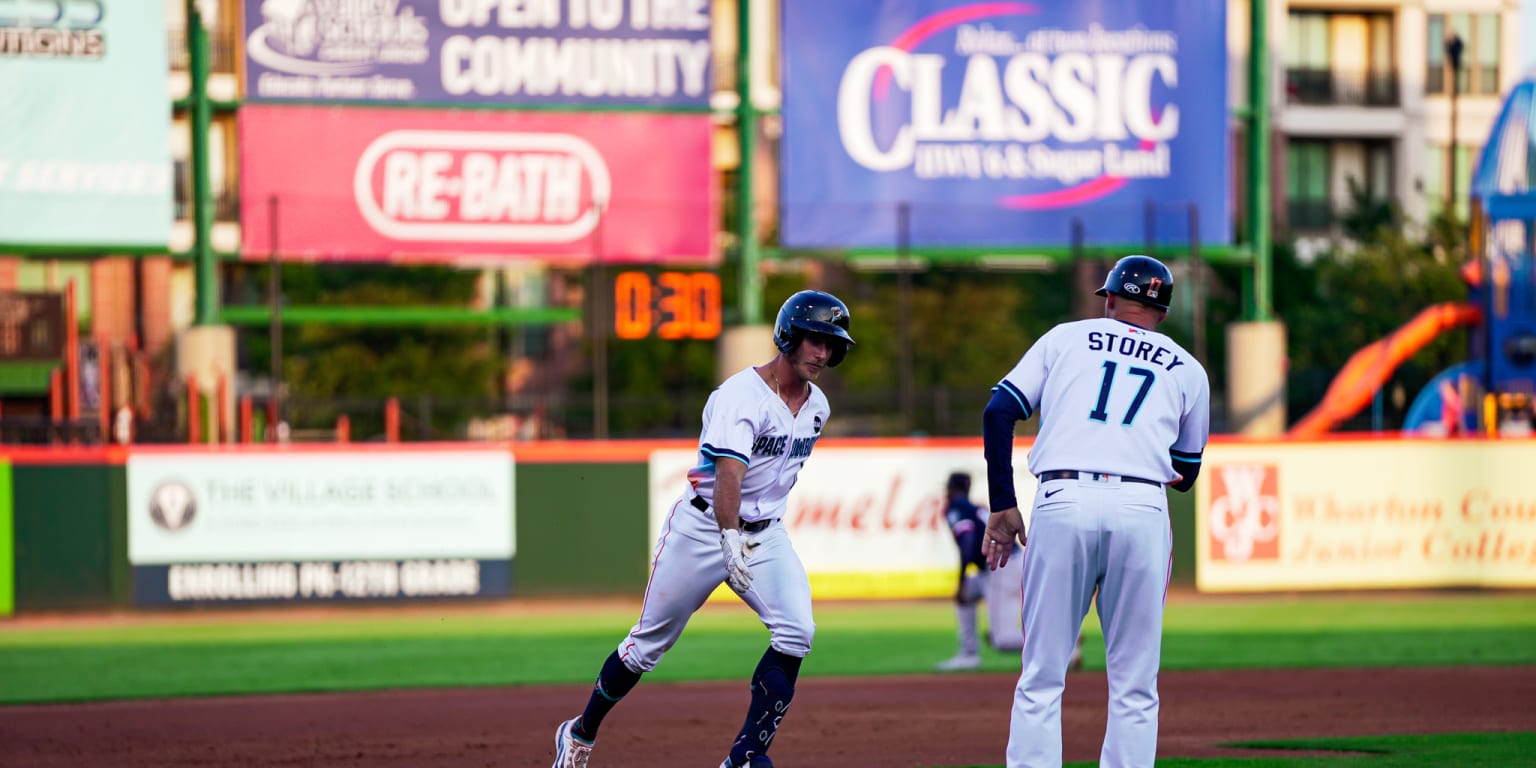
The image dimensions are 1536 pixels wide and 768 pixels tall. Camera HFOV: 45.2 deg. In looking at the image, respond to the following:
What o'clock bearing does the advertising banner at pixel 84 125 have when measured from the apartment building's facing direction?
The advertising banner is roughly at 1 o'clock from the apartment building.

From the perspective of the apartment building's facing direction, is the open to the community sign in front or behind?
in front

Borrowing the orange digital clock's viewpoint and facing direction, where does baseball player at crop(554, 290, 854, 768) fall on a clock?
The baseball player is roughly at 12 o'clock from the orange digital clock.

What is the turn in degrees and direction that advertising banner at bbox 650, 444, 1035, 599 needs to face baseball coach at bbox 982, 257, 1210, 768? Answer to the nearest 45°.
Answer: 0° — it already faces them

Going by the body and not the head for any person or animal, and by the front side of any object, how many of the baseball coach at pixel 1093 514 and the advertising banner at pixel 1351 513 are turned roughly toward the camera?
1

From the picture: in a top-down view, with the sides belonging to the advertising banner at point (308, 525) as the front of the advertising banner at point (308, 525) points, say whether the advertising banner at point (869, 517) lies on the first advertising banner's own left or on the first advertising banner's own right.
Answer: on the first advertising banner's own left

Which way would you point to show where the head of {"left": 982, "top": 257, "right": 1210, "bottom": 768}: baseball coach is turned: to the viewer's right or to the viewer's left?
to the viewer's left

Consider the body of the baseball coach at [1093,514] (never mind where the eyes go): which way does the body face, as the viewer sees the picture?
away from the camera

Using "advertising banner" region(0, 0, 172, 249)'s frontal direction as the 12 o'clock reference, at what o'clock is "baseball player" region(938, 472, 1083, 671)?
The baseball player is roughly at 11 o'clock from the advertising banner.
